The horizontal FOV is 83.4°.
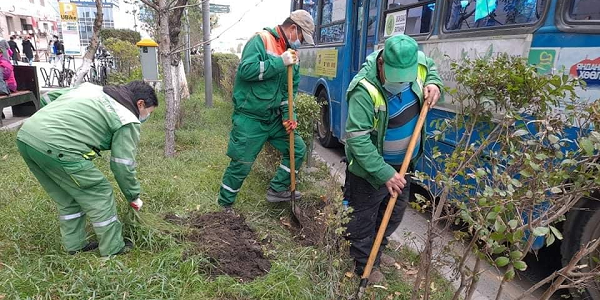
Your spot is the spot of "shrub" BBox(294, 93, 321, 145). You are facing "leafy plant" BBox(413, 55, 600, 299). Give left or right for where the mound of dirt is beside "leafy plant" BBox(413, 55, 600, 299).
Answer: right

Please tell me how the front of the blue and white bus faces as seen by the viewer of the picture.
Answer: facing the viewer and to the right of the viewer

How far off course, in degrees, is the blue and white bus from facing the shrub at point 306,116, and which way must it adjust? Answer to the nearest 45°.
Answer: approximately 135° to its right

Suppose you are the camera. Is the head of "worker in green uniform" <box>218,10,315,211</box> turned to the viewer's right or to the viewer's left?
to the viewer's right

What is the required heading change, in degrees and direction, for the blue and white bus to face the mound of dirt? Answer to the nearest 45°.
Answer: approximately 90° to its right

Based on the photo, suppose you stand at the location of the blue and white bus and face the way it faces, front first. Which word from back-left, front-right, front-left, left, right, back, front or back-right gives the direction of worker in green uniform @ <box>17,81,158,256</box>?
right

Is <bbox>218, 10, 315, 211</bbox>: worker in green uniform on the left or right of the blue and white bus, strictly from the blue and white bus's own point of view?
on its right

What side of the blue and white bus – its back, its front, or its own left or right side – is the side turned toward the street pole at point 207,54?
back
